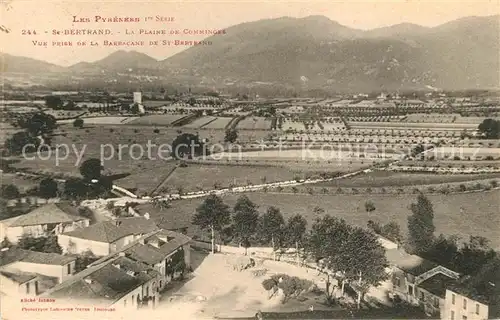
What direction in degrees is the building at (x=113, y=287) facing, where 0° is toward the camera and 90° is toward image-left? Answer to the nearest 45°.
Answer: approximately 315°

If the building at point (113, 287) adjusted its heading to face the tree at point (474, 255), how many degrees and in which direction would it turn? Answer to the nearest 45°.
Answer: approximately 45° to its left

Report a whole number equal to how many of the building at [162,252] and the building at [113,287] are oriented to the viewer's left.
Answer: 0

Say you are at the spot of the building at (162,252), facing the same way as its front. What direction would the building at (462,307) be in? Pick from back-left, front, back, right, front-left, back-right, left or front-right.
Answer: front

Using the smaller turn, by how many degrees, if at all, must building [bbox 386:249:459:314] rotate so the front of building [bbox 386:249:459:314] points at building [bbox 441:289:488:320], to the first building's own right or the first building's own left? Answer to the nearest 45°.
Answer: approximately 90° to the first building's own left

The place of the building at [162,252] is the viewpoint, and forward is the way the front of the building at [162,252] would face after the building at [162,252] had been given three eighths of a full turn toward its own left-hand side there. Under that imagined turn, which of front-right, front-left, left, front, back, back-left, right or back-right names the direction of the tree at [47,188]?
front-left

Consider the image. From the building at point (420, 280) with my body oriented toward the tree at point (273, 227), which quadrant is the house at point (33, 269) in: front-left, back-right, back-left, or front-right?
front-left

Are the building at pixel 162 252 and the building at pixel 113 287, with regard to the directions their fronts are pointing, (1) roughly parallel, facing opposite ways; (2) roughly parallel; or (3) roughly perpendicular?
roughly parallel

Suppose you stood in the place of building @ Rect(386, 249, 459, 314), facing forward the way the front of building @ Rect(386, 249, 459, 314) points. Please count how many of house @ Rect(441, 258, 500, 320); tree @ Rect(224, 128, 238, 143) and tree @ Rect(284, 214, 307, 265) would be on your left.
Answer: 1

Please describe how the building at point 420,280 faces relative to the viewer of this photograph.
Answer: facing the viewer and to the left of the viewer

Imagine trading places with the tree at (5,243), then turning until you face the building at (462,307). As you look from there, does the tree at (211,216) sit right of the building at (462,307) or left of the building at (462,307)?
left
